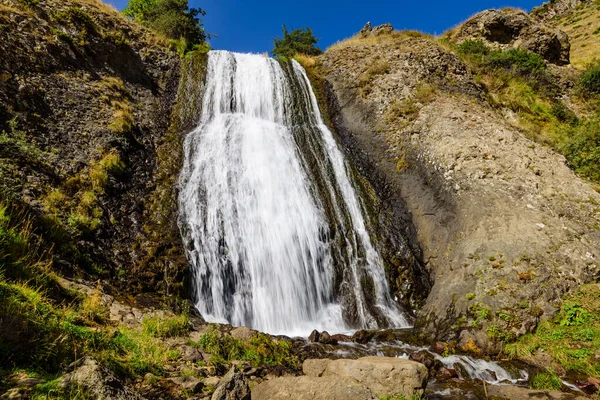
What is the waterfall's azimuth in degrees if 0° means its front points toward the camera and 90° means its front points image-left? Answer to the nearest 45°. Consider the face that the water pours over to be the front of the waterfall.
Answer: approximately 0°

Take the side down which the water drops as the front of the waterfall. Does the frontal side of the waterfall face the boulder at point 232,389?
yes

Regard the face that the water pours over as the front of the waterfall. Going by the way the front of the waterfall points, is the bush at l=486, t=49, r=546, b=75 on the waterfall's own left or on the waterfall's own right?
on the waterfall's own left

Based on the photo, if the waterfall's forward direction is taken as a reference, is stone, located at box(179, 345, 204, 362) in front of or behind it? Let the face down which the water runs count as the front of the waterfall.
in front

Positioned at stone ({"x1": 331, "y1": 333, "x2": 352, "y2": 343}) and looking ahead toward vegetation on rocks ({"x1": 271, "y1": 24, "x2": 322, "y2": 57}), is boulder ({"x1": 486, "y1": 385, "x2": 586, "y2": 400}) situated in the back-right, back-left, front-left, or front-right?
back-right

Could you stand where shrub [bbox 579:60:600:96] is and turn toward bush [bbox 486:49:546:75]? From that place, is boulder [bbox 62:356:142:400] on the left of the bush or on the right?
left

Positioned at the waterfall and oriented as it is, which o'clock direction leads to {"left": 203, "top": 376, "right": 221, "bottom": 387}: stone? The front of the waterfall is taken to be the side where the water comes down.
The stone is roughly at 12 o'clock from the waterfall.

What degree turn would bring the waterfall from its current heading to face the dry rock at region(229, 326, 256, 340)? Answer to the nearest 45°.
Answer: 0° — it already faces it

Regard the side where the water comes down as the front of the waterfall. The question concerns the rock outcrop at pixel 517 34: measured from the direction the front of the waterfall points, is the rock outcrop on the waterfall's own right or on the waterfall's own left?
on the waterfall's own left

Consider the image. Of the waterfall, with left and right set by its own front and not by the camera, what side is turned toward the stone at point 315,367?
front
